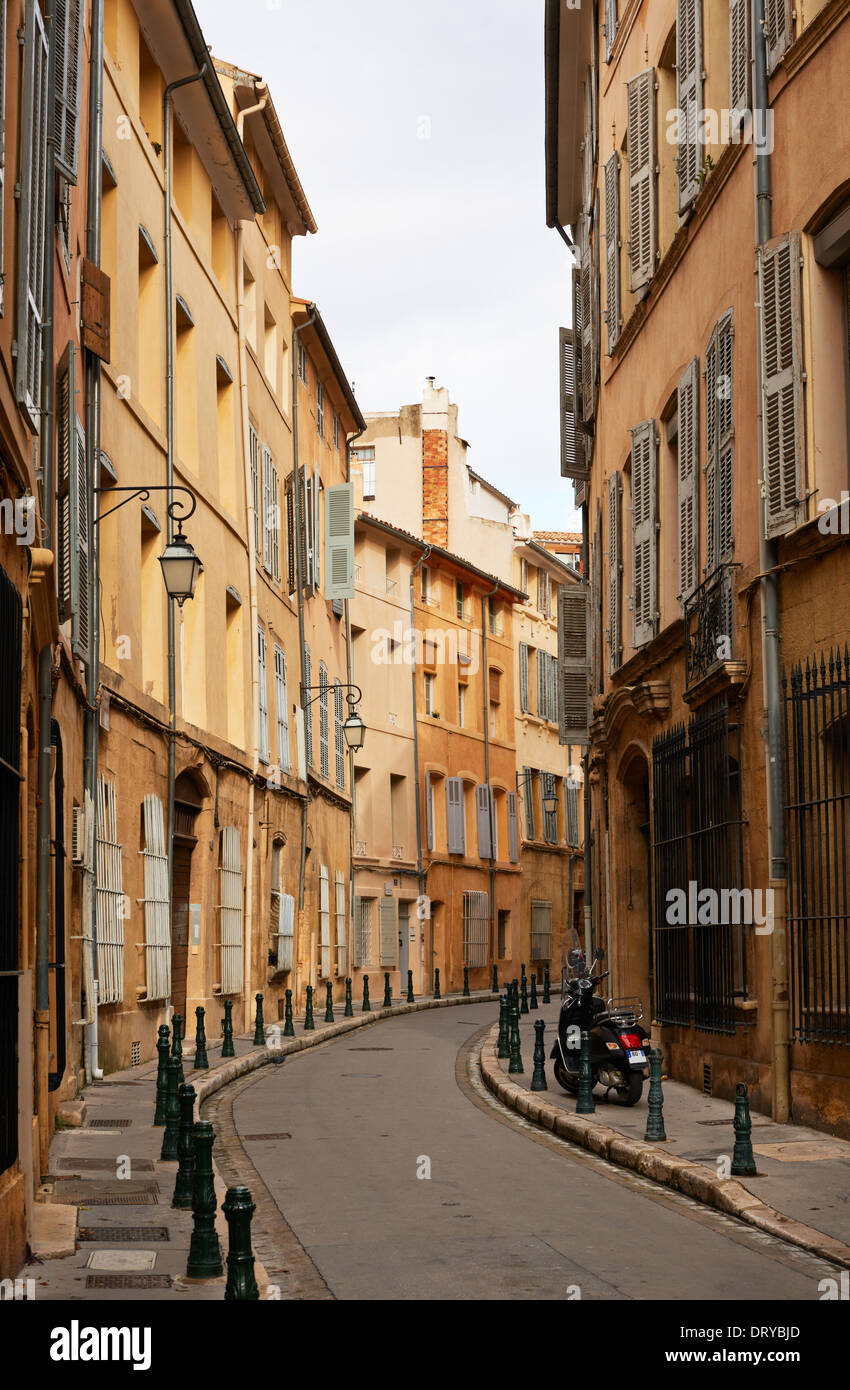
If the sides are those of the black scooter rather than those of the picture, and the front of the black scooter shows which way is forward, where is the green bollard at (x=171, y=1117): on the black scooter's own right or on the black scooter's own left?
on the black scooter's own left

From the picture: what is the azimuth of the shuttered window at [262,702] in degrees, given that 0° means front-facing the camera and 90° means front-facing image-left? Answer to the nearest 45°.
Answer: approximately 270°

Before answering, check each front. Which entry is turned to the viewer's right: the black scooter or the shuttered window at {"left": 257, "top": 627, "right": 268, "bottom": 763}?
the shuttered window

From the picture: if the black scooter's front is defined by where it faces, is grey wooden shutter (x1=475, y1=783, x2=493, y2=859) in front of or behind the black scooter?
in front

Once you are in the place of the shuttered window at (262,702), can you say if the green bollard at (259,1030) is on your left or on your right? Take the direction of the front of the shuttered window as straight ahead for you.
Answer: on your right

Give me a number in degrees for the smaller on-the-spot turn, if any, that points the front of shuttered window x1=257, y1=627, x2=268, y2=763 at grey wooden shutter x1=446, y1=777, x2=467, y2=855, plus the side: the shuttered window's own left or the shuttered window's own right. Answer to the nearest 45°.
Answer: approximately 90° to the shuttered window's own left

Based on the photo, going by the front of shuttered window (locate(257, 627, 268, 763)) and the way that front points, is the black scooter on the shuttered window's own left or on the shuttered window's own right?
on the shuttered window's own right

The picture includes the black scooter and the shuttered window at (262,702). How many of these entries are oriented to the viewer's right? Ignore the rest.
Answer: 1

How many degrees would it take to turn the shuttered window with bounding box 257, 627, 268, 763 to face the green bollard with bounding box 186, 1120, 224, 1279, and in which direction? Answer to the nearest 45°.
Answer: approximately 90° to its right

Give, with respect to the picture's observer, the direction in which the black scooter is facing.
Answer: facing away from the viewer and to the left of the viewer

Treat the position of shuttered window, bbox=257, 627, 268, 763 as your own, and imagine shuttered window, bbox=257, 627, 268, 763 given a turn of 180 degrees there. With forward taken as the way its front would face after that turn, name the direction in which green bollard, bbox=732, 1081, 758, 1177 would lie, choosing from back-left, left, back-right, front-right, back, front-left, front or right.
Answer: left
